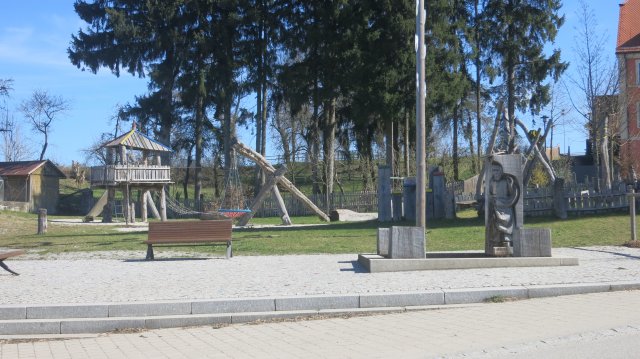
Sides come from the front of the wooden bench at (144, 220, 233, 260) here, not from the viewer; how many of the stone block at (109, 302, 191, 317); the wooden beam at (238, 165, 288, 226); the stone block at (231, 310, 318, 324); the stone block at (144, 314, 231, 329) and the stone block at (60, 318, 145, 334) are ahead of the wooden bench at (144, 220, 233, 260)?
4

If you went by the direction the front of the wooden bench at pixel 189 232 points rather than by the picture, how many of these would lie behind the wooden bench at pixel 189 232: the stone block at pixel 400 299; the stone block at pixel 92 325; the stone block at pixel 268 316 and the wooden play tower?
1

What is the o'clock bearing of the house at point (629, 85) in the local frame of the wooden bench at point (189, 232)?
The house is roughly at 8 o'clock from the wooden bench.

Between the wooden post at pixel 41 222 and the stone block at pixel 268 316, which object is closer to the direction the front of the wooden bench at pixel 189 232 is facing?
the stone block

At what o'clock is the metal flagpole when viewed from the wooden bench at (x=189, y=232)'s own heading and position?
The metal flagpole is roughly at 9 o'clock from the wooden bench.

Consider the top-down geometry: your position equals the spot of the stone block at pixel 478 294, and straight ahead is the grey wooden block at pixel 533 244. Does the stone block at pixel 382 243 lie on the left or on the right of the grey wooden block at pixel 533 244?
left

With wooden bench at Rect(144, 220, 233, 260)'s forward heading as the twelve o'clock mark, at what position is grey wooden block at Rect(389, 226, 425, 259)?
The grey wooden block is roughly at 10 o'clock from the wooden bench.

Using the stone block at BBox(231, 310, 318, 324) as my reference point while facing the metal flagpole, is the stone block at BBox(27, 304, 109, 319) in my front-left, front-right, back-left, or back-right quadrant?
back-left

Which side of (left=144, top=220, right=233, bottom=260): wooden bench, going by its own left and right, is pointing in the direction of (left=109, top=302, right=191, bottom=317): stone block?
front

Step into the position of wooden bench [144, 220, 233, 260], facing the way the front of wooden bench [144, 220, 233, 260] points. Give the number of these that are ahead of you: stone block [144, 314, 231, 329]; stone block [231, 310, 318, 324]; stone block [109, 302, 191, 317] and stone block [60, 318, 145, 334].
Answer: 4

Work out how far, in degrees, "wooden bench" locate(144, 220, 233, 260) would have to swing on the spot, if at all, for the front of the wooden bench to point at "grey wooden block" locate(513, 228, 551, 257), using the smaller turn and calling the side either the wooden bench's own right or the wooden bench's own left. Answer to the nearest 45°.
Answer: approximately 45° to the wooden bench's own left

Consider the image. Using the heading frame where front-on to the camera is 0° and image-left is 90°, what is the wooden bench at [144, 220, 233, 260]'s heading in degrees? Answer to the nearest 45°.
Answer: approximately 0°

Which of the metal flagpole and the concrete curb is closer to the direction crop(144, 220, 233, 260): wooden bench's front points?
the concrete curb

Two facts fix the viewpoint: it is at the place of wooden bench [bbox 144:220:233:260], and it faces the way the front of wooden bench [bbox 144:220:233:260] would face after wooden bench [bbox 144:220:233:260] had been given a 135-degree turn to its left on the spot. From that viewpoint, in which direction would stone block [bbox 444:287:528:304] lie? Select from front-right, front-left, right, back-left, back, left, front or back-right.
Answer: right

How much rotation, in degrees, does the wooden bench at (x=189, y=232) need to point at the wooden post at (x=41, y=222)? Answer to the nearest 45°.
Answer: approximately 135° to its right

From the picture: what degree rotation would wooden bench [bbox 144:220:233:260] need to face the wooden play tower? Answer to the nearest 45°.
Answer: approximately 180°

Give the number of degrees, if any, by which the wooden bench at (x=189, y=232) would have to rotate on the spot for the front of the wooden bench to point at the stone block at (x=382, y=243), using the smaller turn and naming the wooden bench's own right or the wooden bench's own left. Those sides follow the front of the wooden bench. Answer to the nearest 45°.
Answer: approximately 45° to the wooden bench's own left

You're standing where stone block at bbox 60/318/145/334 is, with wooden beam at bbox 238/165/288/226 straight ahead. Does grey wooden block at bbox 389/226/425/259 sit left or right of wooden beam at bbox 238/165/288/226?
right

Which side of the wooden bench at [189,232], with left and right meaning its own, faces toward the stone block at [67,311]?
front
